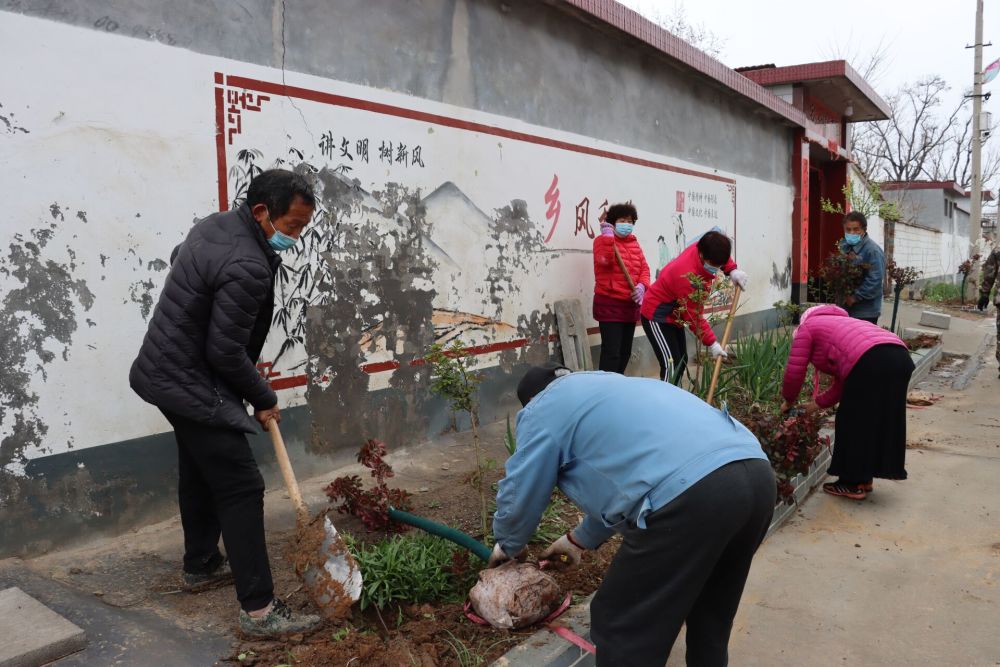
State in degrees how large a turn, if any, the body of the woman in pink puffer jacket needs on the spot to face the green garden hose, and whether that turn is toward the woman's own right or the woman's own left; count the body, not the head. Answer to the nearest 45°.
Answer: approximately 45° to the woman's own left

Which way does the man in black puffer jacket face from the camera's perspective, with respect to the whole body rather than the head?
to the viewer's right

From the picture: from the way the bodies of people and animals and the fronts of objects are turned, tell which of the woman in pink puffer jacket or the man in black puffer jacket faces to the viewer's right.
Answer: the man in black puffer jacket

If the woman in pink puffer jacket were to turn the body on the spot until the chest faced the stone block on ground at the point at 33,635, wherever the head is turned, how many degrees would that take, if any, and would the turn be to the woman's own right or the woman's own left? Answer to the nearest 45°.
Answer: approximately 45° to the woman's own left

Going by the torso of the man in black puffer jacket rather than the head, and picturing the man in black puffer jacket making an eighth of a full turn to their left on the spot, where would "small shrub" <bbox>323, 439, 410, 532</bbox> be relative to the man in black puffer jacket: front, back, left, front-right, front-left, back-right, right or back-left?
front

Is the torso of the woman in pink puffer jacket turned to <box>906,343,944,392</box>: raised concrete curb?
no

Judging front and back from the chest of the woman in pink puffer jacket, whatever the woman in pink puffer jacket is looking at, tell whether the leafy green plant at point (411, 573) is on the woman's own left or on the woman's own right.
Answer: on the woman's own left

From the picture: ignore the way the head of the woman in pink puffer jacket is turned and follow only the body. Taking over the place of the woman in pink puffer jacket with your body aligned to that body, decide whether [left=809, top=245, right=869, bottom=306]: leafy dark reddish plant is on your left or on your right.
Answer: on your right

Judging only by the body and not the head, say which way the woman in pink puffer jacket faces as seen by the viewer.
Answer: to the viewer's left

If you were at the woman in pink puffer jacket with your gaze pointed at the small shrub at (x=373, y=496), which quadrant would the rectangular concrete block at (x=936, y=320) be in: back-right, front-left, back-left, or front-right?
back-right

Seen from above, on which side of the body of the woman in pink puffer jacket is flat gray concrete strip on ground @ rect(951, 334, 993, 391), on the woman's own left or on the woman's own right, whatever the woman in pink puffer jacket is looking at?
on the woman's own right

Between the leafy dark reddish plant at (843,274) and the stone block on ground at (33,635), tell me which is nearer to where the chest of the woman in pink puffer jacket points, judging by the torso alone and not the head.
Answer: the stone block on ground

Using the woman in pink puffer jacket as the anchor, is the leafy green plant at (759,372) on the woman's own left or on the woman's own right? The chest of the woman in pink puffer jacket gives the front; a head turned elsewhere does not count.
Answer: on the woman's own right

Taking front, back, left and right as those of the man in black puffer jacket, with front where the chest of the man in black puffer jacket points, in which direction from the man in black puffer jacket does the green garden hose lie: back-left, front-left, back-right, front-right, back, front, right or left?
front

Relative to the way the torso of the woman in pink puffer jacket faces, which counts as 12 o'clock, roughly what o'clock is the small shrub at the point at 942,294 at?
The small shrub is roughly at 3 o'clock from the woman in pink puffer jacket.

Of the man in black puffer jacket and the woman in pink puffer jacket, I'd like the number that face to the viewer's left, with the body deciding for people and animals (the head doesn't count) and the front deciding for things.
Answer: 1

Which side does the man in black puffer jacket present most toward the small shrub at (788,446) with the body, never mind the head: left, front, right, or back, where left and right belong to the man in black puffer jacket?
front
